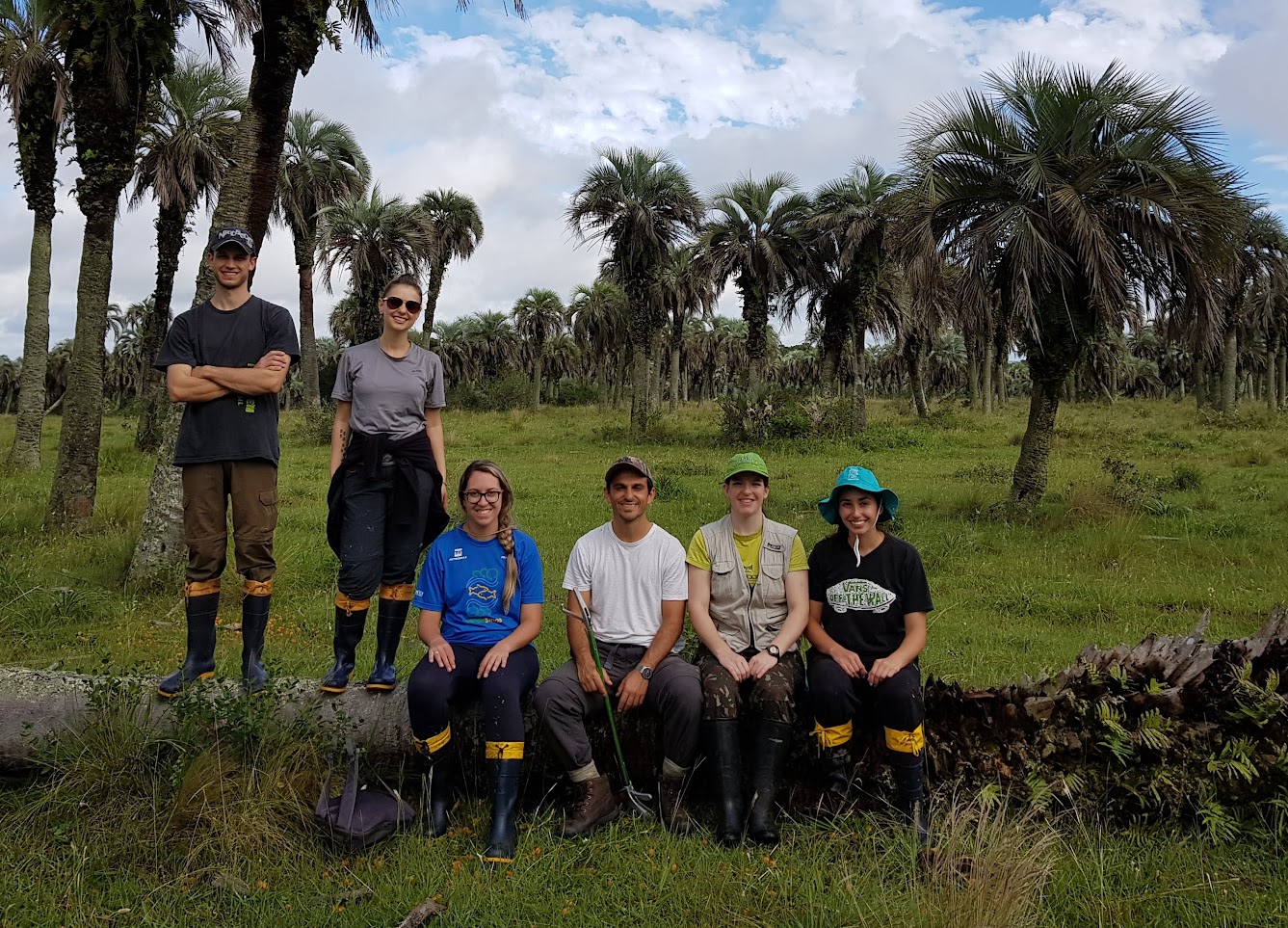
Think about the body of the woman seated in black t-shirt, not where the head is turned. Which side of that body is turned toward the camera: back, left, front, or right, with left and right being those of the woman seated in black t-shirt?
front

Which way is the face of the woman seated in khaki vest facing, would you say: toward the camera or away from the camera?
toward the camera

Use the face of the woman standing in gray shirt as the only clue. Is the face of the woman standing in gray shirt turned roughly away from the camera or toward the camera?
toward the camera

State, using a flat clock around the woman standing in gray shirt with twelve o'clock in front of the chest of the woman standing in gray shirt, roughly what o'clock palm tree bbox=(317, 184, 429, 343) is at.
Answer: The palm tree is roughly at 6 o'clock from the woman standing in gray shirt.

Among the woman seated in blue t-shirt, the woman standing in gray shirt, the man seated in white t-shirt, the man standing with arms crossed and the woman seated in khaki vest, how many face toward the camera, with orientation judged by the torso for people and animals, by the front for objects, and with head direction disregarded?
5

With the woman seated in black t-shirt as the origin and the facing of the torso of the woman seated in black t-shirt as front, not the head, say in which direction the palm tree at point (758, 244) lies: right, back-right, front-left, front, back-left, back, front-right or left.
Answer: back

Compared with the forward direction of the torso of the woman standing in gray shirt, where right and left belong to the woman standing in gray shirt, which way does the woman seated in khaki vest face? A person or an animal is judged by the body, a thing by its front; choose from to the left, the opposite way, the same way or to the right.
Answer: the same way

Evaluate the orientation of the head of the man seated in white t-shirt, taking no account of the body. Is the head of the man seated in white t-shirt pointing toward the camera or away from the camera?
toward the camera

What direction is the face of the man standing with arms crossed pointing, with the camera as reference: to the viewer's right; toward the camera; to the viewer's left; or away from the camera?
toward the camera

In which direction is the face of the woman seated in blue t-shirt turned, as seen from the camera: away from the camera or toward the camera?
toward the camera

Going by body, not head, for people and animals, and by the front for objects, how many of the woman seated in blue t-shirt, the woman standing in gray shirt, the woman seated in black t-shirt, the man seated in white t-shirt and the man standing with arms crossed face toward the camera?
5

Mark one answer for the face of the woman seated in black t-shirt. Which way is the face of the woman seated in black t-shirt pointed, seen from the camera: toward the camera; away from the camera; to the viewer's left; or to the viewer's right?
toward the camera

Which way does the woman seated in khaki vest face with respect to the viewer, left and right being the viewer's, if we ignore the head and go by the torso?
facing the viewer
